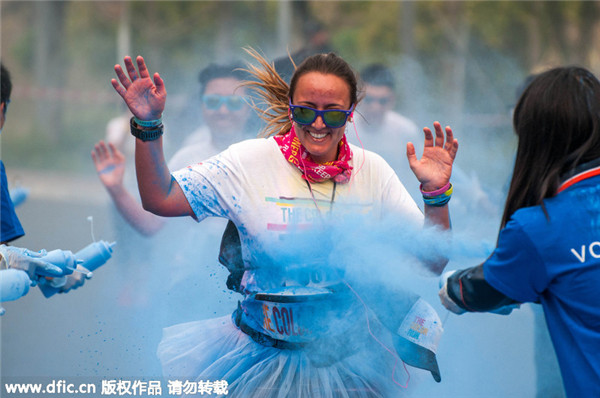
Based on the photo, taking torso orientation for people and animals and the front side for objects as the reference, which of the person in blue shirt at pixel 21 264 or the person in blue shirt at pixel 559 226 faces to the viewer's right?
the person in blue shirt at pixel 21 264

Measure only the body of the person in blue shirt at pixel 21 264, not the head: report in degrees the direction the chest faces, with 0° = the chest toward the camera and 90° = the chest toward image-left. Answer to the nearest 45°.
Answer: approximately 270°

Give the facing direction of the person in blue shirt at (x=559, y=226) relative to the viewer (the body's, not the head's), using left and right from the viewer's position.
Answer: facing away from the viewer and to the left of the viewer

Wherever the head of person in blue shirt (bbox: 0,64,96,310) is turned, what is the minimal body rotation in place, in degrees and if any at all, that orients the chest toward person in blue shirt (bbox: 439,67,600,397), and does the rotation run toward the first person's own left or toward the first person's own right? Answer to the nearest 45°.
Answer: approximately 45° to the first person's own right

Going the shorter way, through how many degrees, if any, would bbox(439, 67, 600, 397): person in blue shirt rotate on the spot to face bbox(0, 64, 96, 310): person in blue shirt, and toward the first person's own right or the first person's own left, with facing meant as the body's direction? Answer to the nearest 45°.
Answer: approximately 45° to the first person's own left

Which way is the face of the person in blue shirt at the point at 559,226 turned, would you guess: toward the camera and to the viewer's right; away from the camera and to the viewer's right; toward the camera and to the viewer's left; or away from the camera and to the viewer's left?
away from the camera and to the viewer's left

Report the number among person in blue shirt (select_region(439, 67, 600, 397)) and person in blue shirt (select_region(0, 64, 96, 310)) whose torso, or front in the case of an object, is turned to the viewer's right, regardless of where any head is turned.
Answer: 1
